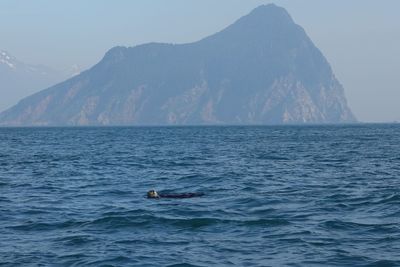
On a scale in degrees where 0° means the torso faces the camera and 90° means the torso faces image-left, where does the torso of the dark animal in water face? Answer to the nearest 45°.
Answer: approximately 90°
